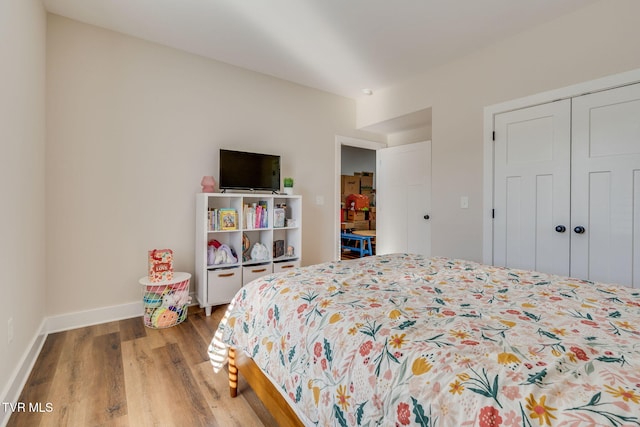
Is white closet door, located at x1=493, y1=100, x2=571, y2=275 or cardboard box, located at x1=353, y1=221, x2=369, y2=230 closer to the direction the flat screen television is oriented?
the white closet door

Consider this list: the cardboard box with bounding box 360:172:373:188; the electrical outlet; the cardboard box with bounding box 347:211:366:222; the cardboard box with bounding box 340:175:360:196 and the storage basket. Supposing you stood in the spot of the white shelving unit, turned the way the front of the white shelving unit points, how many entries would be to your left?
3

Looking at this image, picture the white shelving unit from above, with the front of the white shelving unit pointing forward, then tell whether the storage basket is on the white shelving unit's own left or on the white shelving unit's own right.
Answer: on the white shelving unit's own right

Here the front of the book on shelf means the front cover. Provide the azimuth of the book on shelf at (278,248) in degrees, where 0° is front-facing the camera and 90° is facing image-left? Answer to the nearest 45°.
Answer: approximately 315°

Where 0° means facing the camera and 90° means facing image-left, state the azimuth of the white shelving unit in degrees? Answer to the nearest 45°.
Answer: approximately 315°

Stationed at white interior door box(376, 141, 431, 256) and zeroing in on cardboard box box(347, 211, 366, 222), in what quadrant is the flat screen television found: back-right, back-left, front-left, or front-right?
back-left

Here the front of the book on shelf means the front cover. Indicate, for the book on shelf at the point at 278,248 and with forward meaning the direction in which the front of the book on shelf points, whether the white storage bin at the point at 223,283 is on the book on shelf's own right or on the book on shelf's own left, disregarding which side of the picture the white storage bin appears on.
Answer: on the book on shelf's own right

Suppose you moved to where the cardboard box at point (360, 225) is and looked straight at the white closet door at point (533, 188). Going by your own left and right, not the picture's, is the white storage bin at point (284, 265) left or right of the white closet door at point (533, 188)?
right

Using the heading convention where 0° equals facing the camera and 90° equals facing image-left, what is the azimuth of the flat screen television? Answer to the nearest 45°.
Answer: approximately 315°

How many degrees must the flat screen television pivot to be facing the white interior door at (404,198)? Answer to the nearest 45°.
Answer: approximately 45° to its left

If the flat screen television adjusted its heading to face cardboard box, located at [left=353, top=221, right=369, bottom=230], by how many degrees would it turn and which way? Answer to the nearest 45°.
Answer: approximately 90° to its left

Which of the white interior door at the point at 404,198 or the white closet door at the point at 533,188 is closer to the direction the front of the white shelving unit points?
the white closet door
